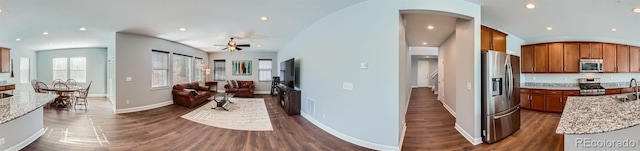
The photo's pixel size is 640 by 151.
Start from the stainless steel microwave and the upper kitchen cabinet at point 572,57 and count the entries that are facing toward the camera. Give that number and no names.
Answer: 2

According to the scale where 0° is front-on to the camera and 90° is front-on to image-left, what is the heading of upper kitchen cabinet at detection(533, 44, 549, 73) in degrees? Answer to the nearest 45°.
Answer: approximately 0°

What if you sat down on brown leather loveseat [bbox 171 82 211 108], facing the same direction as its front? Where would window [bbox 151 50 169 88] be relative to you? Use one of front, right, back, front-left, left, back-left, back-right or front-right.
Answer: right

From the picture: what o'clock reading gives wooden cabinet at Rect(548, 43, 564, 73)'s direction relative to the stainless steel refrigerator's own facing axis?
The wooden cabinet is roughly at 8 o'clock from the stainless steel refrigerator.

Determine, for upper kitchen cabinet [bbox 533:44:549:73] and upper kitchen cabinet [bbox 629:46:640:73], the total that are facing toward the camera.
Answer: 2
